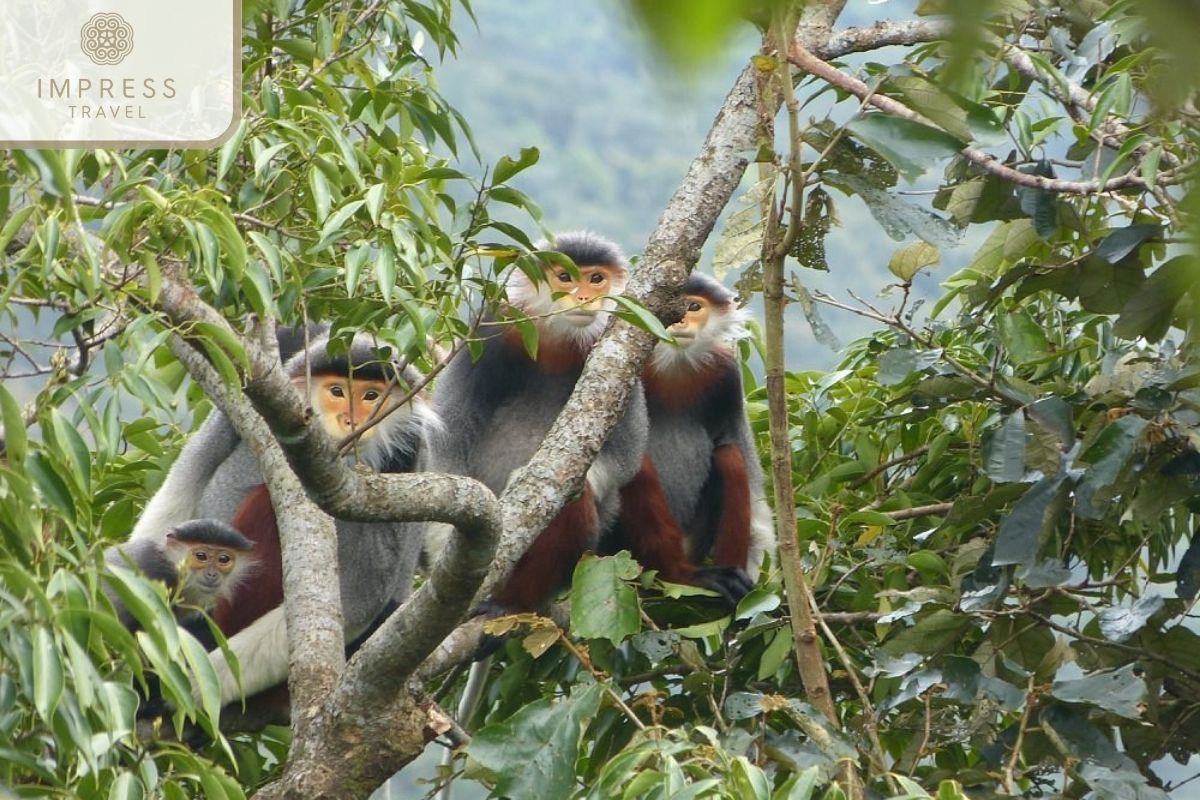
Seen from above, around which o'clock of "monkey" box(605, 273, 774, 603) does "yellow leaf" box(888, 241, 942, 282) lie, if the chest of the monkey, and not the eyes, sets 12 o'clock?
The yellow leaf is roughly at 8 o'clock from the monkey.

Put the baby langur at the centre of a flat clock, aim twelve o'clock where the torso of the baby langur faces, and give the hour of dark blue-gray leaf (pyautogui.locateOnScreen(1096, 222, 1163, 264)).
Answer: The dark blue-gray leaf is roughly at 10 o'clock from the baby langur.

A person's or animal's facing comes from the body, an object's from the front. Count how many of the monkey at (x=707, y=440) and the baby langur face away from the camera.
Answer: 0

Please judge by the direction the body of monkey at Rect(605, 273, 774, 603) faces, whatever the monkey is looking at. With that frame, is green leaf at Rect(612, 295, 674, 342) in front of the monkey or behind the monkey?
in front

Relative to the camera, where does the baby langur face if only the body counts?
toward the camera

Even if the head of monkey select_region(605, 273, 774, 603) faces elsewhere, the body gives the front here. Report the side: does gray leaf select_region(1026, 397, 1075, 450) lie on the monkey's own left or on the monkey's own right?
on the monkey's own left

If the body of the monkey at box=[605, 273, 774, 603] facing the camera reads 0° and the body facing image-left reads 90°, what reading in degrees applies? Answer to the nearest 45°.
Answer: approximately 45°

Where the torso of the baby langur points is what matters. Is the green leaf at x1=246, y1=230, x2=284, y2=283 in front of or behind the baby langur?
in front
